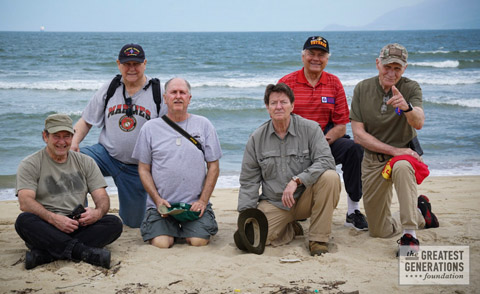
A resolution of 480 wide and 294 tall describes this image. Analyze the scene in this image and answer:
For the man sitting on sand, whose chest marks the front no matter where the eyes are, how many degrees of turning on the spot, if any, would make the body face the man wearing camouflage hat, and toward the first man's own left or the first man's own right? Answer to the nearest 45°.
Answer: approximately 90° to the first man's own left

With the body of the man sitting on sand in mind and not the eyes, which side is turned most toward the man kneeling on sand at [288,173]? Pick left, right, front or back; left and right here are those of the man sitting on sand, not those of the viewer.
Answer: left

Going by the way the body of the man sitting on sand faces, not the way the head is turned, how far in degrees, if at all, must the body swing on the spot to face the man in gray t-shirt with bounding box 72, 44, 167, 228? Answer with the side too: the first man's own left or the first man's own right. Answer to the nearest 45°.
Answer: approximately 135° to the first man's own left

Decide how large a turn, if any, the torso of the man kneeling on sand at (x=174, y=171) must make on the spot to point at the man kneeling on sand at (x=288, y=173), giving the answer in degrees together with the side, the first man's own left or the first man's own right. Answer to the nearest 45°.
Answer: approximately 90° to the first man's own left

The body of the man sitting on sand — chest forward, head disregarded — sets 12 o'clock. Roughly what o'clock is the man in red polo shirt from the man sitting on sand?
The man in red polo shirt is roughly at 9 o'clock from the man sitting on sand.

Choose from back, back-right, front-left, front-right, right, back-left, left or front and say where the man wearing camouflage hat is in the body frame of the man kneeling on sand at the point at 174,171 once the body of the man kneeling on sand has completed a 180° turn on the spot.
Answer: right

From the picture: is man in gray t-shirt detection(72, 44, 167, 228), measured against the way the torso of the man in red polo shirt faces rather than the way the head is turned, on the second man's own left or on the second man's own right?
on the second man's own right

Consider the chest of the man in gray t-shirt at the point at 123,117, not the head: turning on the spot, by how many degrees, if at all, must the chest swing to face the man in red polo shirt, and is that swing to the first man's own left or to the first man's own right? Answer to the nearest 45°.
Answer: approximately 90° to the first man's own left

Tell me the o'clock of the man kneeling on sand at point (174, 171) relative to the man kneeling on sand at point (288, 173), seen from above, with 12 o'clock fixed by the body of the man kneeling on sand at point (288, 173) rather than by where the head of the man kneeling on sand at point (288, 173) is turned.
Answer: the man kneeling on sand at point (174, 171) is roughly at 3 o'clock from the man kneeling on sand at point (288, 173).

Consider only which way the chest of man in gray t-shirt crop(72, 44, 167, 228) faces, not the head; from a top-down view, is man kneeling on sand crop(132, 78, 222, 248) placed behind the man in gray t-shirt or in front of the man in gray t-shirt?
in front
